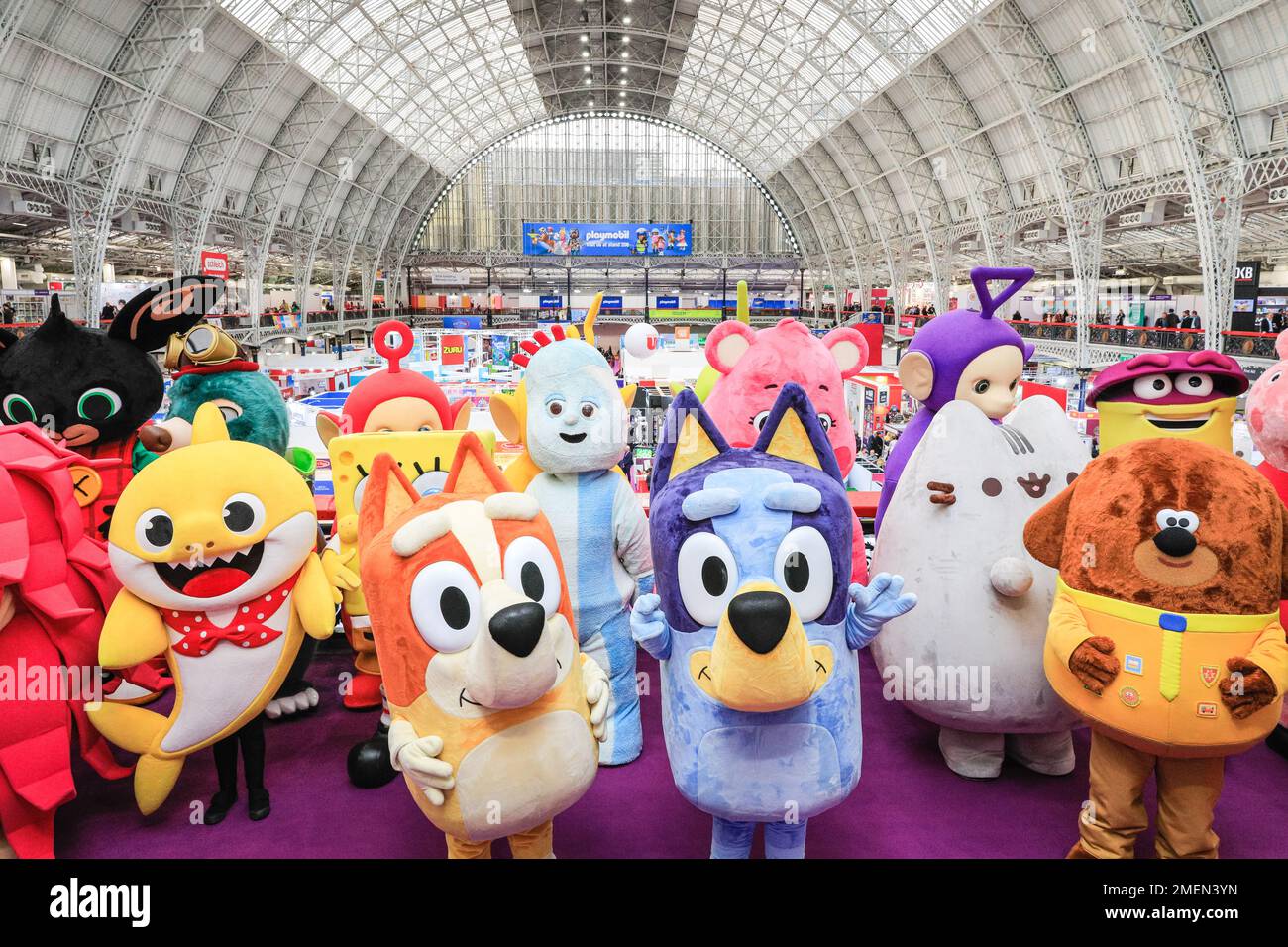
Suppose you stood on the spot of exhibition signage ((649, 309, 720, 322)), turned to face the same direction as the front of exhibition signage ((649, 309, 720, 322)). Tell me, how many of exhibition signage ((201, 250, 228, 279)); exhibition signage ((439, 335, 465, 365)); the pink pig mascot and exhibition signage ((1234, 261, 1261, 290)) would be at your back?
0

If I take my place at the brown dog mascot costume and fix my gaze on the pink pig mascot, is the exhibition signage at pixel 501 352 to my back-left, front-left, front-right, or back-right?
front-left

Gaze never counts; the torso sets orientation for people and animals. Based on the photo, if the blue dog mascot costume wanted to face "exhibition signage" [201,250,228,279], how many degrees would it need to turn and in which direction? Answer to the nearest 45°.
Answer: approximately 135° to its right

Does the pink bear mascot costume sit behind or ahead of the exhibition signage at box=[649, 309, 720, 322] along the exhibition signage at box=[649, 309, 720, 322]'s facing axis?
ahead

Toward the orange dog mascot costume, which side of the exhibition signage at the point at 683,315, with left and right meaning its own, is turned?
front

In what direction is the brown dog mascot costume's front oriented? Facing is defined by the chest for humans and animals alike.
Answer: toward the camera

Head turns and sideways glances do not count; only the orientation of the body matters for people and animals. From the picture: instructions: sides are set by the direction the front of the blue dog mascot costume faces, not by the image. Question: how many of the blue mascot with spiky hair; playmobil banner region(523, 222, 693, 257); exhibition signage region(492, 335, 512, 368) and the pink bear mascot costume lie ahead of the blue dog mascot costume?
0

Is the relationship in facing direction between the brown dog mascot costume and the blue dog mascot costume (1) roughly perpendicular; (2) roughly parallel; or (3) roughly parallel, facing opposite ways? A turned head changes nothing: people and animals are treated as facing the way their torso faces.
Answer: roughly parallel

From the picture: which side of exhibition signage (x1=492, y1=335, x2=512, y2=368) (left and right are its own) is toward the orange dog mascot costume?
front

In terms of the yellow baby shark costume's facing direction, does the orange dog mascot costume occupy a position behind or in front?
in front

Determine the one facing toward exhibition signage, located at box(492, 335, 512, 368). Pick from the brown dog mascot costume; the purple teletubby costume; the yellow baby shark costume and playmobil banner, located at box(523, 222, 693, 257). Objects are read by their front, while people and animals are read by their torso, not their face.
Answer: the playmobil banner

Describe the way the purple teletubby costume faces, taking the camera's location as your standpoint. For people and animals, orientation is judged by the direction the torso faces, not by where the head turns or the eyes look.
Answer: facing the viewer and to the right of the viewer

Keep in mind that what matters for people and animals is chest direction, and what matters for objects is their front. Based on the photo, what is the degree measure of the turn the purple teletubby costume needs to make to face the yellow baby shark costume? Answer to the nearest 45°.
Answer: approximately 90° to its right

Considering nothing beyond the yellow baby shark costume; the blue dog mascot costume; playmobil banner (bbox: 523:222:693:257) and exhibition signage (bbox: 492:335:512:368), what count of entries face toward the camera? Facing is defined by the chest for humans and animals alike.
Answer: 4

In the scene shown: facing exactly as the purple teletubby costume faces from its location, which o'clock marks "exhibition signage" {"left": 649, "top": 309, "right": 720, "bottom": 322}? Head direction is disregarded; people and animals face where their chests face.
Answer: The exhibition signage is roughly at 7 o'clock from the purple teletubby costume.

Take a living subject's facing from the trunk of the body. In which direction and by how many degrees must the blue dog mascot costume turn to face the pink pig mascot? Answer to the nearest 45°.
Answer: approximately 135° to its left

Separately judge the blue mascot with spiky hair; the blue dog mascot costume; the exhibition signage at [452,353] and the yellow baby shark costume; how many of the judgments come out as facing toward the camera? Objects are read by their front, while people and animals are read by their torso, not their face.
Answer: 4

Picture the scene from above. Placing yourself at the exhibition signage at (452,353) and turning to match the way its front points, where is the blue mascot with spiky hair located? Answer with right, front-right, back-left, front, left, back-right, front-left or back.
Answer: front

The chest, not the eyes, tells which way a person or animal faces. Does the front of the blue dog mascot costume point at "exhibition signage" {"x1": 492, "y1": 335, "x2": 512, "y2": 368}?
no

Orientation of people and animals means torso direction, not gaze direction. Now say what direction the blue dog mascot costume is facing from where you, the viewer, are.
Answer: facing the viewer
